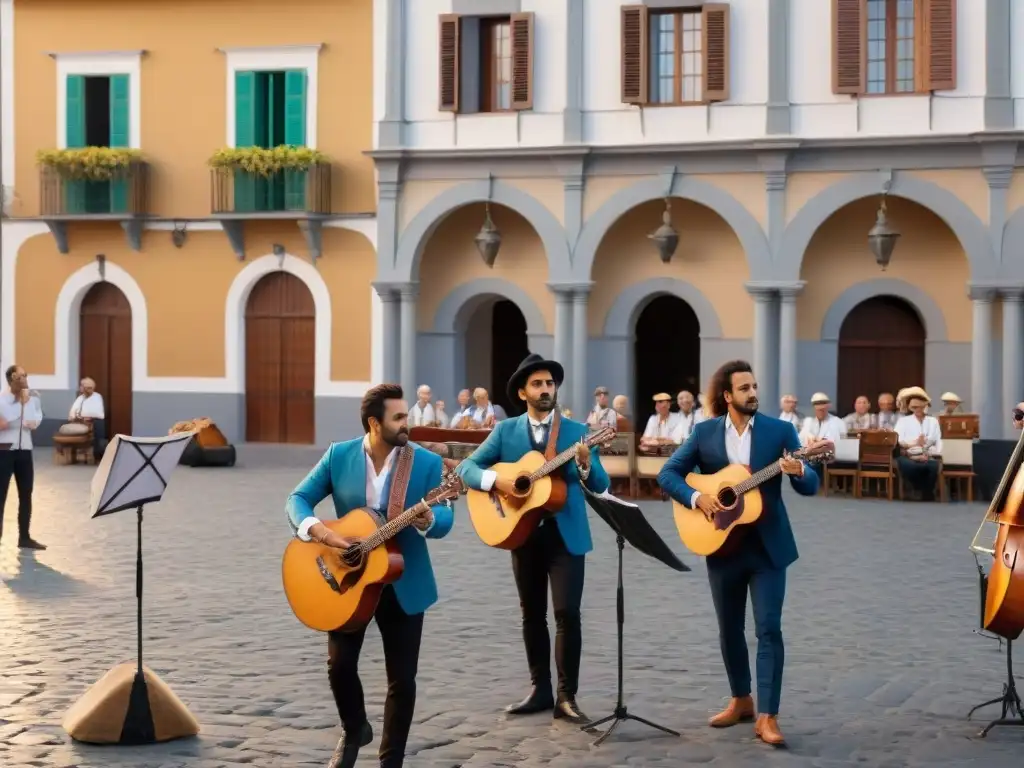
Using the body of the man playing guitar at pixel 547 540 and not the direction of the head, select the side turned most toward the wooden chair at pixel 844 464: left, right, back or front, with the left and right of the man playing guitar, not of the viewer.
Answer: back

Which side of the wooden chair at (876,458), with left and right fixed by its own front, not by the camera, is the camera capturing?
back

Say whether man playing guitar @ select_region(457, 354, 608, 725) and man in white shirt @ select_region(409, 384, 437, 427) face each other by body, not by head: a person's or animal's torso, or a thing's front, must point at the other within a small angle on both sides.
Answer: no

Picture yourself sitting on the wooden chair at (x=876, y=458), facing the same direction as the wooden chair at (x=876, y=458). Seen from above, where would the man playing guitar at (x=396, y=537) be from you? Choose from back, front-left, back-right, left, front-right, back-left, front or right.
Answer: back

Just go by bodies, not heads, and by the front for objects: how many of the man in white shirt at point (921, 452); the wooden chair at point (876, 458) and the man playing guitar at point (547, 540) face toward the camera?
2

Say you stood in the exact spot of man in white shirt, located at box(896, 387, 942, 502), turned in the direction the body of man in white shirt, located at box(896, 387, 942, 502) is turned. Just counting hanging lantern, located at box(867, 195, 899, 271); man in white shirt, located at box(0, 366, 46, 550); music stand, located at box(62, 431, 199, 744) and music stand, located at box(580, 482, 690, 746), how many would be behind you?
1

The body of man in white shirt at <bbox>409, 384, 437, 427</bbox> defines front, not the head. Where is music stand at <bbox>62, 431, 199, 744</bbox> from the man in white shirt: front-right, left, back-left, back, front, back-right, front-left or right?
front

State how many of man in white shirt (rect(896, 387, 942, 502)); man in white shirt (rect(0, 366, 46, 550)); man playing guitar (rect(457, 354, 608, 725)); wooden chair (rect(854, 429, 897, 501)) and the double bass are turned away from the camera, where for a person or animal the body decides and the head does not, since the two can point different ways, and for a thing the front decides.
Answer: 1

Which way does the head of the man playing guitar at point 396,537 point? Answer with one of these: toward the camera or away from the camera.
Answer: toward the camera

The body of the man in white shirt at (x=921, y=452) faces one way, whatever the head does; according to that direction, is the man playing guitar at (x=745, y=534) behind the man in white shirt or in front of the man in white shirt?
in front

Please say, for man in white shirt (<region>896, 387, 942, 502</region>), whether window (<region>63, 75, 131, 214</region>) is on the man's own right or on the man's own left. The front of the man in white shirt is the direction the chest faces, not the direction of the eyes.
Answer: on the man's own right

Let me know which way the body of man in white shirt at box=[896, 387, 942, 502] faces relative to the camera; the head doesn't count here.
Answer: toward the camera

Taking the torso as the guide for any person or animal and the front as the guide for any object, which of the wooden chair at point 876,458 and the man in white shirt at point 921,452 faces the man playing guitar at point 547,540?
the man in white shirt

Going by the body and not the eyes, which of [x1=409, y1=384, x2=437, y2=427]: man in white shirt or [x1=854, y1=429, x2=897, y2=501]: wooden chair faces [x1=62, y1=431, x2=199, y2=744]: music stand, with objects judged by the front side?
the man in white shirt

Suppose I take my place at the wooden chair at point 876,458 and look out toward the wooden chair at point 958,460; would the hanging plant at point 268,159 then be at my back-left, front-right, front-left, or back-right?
back-left

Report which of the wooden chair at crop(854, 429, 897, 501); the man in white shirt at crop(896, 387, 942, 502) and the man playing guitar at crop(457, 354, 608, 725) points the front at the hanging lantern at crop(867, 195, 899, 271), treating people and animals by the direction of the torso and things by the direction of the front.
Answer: the wooden chair

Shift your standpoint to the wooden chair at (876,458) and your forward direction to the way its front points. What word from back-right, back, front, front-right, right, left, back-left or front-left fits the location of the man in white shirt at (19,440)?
back-left

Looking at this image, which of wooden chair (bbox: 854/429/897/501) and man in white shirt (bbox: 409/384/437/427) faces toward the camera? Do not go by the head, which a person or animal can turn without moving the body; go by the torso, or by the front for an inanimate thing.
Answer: the man in white shirt

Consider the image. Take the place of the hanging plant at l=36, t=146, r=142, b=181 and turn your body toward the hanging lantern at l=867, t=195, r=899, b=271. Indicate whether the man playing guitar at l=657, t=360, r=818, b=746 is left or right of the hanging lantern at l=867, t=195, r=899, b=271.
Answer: right
